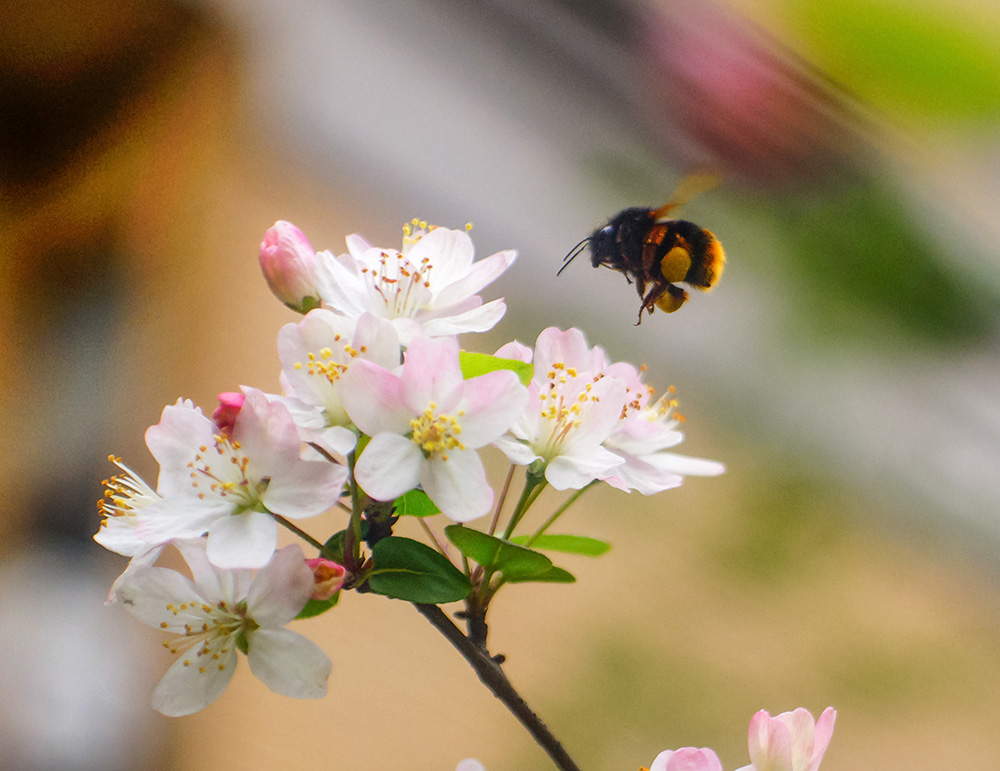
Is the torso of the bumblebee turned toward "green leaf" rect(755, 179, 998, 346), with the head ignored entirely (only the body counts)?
no

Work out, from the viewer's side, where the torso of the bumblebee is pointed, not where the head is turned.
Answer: to the viewer's left
